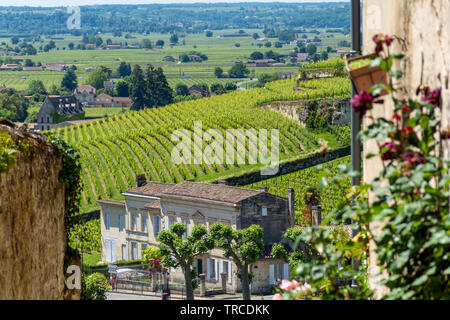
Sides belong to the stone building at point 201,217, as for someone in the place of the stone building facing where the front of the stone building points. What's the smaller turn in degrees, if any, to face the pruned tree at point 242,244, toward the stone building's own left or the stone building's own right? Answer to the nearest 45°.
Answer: approximately 45° to the stone building's own left

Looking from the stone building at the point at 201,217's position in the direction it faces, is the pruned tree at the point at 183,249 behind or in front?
in front

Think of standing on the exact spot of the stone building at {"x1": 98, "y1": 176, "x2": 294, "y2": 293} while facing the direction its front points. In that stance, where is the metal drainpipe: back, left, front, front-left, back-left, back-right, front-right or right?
front-left

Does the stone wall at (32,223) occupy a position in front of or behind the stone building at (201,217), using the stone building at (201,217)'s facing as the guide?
in front

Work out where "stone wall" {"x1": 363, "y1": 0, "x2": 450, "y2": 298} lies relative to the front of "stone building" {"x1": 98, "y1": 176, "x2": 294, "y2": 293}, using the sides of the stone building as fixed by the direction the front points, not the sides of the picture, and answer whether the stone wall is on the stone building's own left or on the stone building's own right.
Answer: on the stone building's own left

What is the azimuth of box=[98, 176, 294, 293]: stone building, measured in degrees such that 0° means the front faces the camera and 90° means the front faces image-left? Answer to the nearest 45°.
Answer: approximately 45°

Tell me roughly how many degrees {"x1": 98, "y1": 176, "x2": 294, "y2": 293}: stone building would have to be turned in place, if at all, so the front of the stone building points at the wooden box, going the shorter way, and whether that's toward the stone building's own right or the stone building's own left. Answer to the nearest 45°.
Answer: approximately 45° to the stone building's own left
